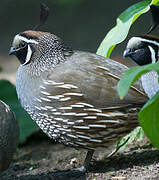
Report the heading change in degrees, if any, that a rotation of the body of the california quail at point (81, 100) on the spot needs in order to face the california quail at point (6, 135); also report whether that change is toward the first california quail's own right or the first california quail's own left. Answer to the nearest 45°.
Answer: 0° — it already faces it

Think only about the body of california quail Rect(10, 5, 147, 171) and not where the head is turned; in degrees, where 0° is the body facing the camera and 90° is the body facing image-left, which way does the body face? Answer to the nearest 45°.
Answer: approximately 90°

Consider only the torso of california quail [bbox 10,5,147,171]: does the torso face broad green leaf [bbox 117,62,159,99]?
no

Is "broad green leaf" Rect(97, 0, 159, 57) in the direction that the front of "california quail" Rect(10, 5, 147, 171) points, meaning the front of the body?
no

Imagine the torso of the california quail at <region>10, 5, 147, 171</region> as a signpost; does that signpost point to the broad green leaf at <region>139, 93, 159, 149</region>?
no

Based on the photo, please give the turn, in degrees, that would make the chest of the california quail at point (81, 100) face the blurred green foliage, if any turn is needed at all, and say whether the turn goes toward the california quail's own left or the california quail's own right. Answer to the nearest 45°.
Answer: approximately 45° to the california quail's own right
